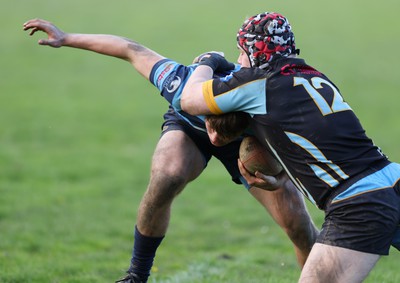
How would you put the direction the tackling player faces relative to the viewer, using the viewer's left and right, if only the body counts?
facing away from the viewer and to the left of the viewer

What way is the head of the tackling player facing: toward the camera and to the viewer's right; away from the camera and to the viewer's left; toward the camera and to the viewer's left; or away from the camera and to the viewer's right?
away from the camera and to the viewer's left
